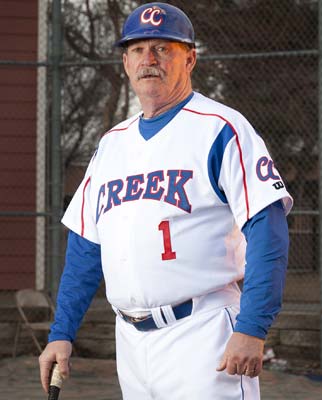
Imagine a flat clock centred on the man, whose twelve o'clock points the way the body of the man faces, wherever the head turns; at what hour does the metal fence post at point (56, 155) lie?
The metal fence post is roughly at 4 o'clock from the man.

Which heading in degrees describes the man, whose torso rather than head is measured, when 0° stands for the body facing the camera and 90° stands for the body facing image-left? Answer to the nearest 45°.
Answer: approximately 45°

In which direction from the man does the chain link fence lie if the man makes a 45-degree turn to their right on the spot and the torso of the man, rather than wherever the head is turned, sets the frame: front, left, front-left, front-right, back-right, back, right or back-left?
right
